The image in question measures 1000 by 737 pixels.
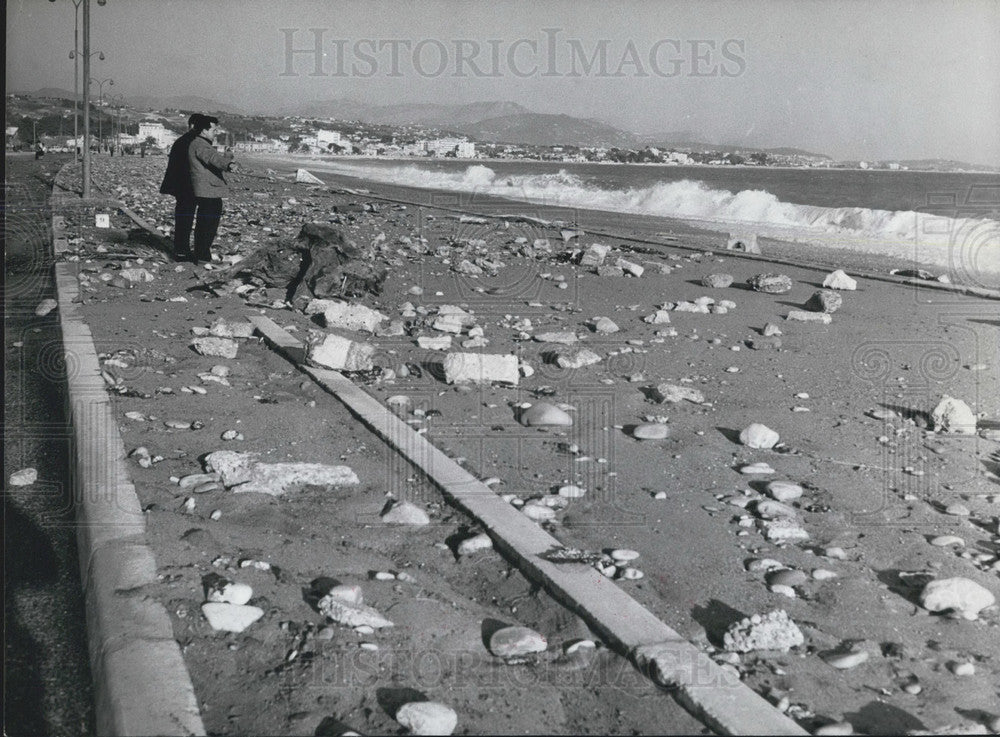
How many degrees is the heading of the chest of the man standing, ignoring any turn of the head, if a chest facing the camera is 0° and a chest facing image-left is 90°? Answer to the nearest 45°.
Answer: approximately 225°

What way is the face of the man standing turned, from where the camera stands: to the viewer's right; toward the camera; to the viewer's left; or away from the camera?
to the viewer's right

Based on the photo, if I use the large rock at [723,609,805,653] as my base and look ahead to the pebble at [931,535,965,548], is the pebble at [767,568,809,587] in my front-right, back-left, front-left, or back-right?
front-left

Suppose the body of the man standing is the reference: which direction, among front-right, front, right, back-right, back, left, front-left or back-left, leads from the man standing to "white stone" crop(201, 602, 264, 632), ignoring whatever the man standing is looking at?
back-right

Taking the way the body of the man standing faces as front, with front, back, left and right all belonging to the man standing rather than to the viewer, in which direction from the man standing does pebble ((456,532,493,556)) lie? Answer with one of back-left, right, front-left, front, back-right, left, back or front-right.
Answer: back-right

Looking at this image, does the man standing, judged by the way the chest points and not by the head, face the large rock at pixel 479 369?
no

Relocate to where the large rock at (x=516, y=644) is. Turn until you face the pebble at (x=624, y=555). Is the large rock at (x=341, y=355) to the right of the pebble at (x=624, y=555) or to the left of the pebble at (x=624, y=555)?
left

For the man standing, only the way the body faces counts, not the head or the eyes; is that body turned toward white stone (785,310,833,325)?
no

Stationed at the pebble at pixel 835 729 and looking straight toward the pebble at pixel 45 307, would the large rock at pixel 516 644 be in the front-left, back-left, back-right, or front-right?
front-left

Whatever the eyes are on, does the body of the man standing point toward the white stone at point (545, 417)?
no

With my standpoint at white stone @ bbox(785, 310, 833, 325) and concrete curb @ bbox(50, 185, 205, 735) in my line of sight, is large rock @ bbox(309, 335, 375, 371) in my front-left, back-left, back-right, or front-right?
front-right

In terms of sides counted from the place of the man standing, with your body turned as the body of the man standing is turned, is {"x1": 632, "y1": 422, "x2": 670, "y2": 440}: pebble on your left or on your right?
on your right

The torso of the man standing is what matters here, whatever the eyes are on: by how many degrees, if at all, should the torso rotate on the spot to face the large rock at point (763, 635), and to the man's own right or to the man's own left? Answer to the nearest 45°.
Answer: approximately 135° to the man's own right
